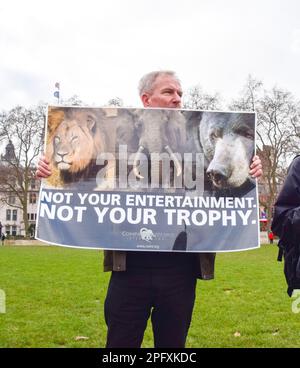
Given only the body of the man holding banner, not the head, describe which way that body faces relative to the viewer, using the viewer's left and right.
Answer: facing the viewer

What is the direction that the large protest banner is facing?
toward the camera

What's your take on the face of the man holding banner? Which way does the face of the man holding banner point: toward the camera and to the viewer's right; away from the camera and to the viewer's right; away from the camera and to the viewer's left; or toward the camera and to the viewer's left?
toward the camera and to the viewer's right
